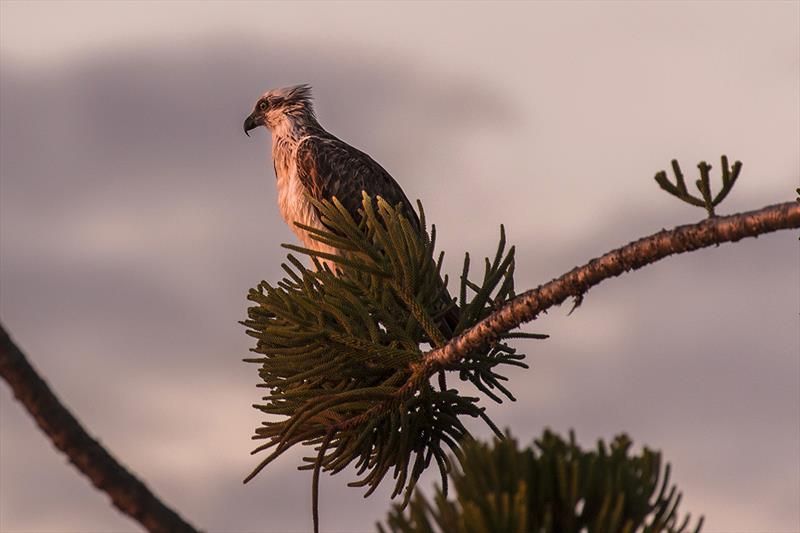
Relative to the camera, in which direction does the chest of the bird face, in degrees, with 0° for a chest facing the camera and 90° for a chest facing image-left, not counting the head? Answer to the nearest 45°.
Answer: approximately 90°
